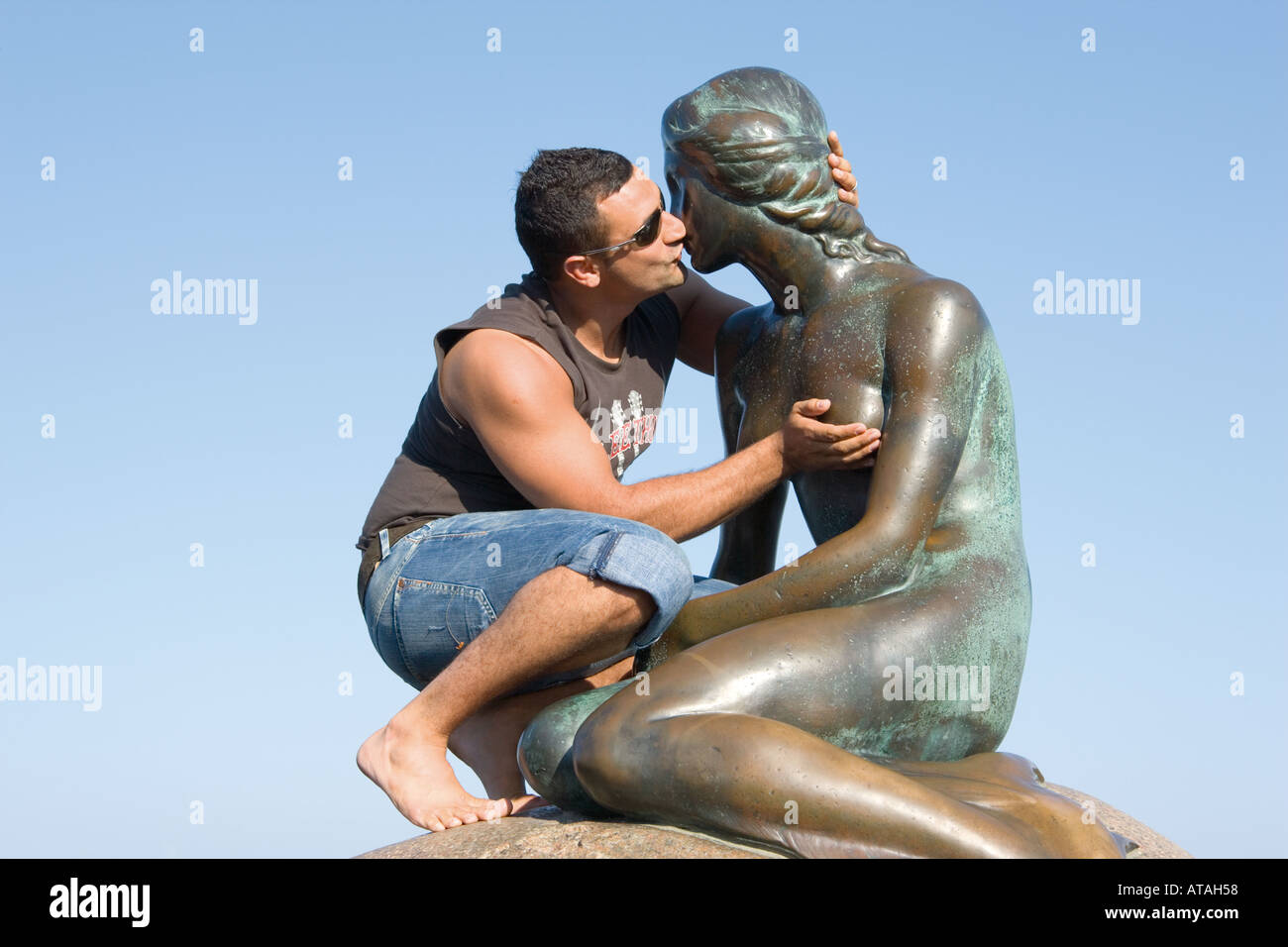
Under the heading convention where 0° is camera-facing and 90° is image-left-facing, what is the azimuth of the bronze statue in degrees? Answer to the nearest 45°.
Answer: approximately 45°

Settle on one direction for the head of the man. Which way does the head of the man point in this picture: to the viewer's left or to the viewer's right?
to the viewer's right
